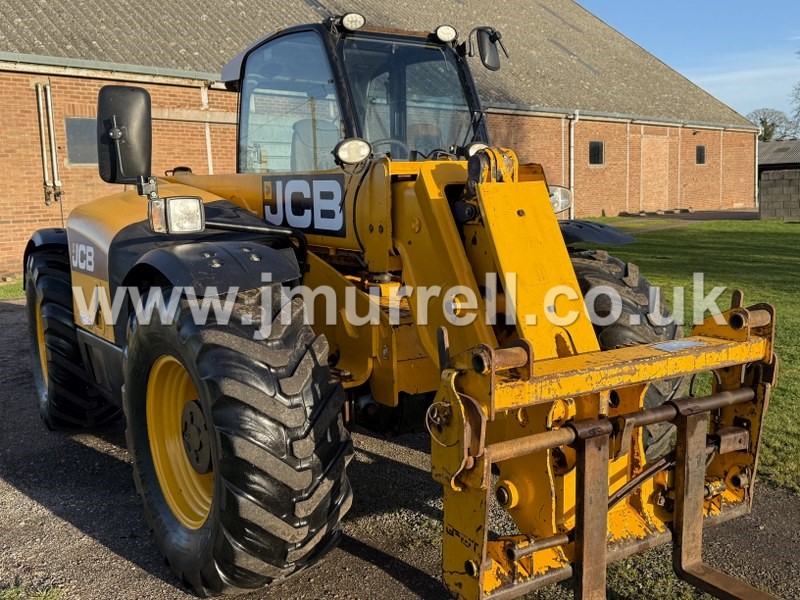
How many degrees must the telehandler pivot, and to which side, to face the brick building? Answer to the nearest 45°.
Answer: approximately 135° to its left

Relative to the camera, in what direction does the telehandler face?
facing the viewer and to the right of the viewer
